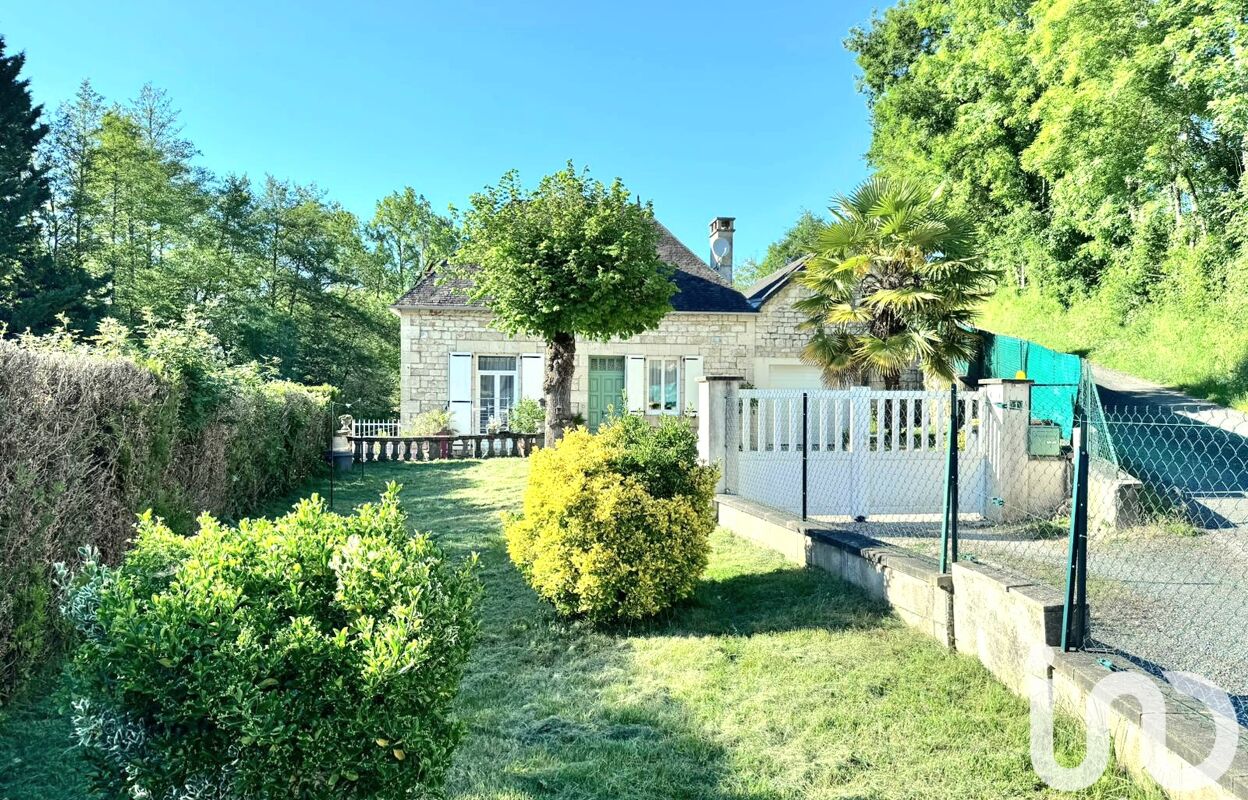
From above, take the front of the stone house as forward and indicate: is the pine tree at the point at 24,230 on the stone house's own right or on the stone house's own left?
on the stone house's own right

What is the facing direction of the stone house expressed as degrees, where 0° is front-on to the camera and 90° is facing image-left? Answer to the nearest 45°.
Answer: approximately 0°

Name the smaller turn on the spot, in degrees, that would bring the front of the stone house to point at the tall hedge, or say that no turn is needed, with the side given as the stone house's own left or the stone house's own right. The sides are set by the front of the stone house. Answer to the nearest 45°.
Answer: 0° — it already faces it

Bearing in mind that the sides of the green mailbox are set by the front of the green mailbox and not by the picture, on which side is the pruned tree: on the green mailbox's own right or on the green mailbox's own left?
on the green mailbox's own right

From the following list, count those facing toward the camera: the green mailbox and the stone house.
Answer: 2
